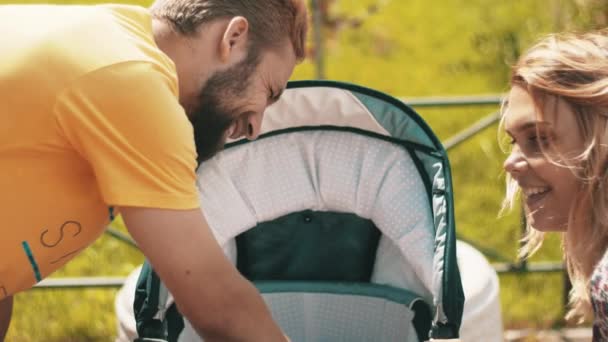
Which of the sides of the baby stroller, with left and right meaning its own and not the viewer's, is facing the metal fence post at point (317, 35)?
back

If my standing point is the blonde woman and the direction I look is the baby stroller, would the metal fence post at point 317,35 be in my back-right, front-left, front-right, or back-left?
front-right

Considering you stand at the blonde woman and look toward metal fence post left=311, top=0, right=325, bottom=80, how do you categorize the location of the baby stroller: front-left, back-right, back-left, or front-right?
front-left

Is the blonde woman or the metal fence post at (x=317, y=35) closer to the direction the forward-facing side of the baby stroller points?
the blonde woman

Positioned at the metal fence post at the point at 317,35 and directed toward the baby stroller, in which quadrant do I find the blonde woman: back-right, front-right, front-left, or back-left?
front-left

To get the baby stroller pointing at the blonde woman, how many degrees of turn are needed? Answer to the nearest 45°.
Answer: approximately 45° to its left

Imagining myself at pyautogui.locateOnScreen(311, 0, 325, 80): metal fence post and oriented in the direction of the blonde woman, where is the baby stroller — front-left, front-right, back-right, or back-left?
front-right

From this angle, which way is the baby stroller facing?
toward the camera
